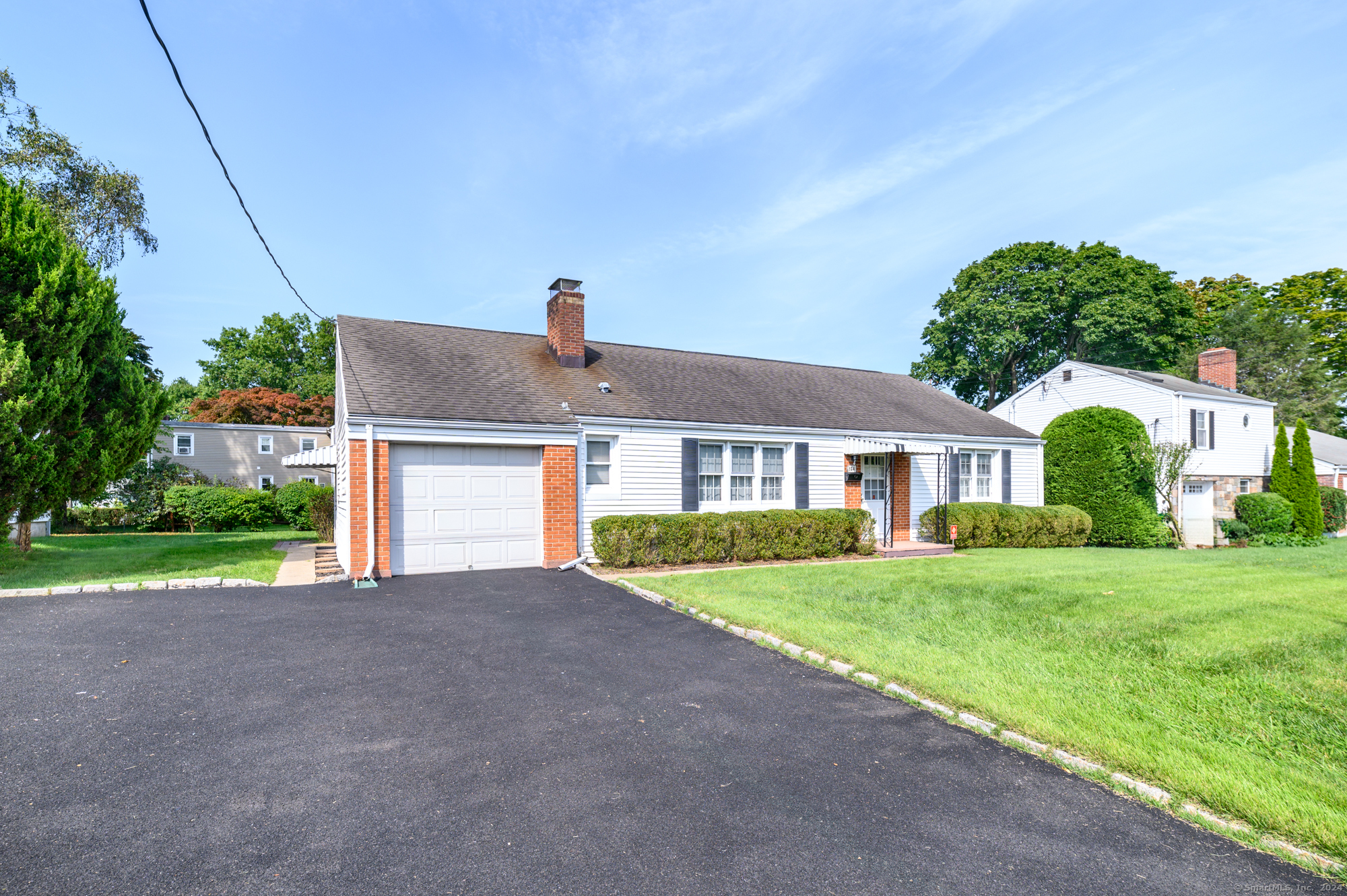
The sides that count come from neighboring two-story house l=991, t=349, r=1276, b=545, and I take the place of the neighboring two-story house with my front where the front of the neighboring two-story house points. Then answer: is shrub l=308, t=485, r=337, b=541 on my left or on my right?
on my right

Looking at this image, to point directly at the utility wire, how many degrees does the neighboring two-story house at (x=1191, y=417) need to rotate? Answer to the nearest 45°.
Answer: approximately 90° to its right

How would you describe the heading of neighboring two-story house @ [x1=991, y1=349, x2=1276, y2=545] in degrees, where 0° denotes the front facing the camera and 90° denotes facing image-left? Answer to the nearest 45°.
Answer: approximately 315°

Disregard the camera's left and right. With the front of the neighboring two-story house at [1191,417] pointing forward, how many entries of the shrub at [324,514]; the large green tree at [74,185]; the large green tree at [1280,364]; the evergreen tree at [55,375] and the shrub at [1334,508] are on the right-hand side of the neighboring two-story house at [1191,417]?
3

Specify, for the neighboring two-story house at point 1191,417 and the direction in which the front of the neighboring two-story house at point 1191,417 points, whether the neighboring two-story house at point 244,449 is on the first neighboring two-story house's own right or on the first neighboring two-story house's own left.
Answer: on the first neighboring two-story house's own right

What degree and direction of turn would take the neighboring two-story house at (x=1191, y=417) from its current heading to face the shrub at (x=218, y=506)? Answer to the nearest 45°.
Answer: approximately 90° to its right

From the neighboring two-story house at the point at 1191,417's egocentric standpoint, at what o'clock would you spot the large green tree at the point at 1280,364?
The large green tree is roughly at 8 o'clock from the neighboring two-story house.

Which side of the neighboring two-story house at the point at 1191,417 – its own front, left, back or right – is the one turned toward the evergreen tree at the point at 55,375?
right

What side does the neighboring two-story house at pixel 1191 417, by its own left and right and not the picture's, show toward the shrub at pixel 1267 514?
front

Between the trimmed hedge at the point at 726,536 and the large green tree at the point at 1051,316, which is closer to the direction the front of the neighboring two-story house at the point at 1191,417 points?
the trimmed hedge

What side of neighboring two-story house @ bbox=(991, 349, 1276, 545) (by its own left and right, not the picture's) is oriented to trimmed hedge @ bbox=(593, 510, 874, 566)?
right
